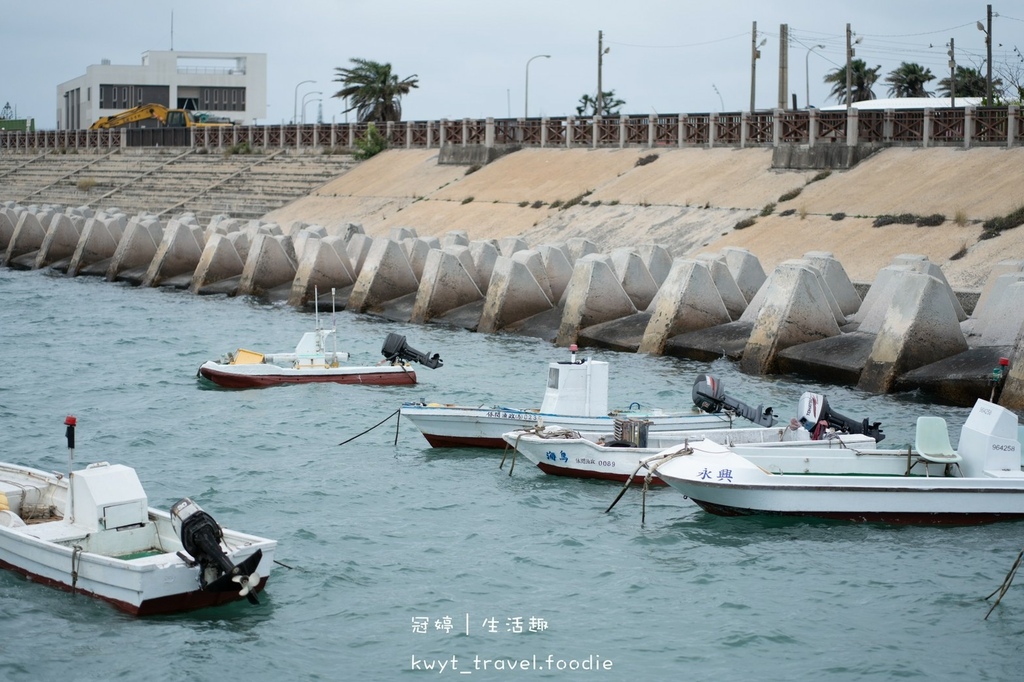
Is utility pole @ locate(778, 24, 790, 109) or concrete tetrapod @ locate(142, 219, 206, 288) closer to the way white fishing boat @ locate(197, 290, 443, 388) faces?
the concrete tetrapod

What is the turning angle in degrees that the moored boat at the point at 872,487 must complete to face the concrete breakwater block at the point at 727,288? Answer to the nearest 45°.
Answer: approximately 90° to its right

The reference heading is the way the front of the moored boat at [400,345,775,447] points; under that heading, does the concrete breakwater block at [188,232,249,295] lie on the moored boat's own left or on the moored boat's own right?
on the moored boat's own right

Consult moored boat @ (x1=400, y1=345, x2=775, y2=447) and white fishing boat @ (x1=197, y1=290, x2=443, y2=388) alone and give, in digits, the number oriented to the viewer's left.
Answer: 2

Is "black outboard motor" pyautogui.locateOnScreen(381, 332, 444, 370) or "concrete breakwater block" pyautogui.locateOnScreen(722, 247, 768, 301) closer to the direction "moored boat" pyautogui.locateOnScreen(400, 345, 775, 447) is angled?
the black outboard motor

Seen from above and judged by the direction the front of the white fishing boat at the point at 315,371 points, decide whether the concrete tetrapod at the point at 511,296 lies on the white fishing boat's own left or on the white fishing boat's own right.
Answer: on the white fishing boat's own right

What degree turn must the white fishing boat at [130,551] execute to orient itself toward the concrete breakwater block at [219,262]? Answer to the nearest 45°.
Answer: approximately 45° to its right

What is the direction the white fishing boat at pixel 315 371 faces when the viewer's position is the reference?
facing to the left of the viewer
